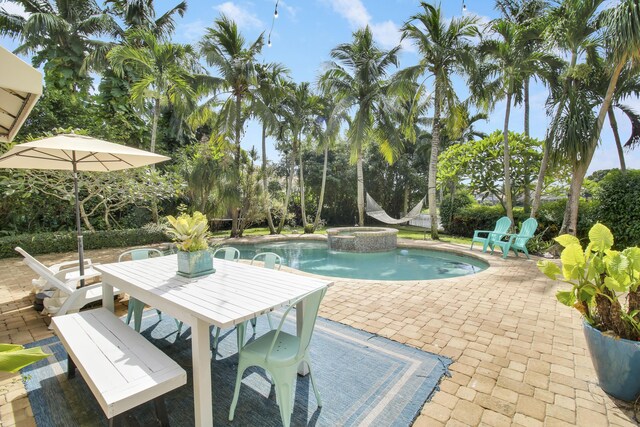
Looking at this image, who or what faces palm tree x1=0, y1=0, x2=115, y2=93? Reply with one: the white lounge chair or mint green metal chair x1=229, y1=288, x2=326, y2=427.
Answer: the mint green metal chair

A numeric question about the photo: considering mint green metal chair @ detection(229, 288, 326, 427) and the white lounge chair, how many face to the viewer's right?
1

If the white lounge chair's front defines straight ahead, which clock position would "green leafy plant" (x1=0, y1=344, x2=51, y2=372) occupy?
The green leafy plant is roughly at 3 o'clock from the white lounge chair.

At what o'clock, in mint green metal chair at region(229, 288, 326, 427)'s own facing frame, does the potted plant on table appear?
The potted plant on table is roughly at 12 o'clock from the mint green metal chair.

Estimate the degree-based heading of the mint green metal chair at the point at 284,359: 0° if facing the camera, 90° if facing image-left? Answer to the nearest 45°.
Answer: approximately 135°

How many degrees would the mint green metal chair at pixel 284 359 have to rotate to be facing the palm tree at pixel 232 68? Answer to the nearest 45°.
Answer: approximately 45° to its right

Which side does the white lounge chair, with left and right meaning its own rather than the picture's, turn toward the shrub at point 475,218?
front

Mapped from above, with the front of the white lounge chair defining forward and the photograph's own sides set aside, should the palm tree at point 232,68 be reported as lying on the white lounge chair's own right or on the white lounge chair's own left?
on the white lounge chair's own left

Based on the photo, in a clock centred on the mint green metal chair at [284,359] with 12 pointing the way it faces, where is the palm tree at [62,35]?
The palm tree is roughly at 12 o'clock from the mint green metal chair.

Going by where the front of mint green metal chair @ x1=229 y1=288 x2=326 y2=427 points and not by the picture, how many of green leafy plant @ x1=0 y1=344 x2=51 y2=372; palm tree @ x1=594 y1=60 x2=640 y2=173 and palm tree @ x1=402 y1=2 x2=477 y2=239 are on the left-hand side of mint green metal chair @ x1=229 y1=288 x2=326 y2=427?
1

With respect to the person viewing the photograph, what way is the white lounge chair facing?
facing to the right of the viewer

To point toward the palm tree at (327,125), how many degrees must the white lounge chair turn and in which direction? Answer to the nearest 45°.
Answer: approximately 45° to its left

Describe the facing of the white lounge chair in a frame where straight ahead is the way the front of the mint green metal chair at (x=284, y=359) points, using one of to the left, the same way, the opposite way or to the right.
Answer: to the right

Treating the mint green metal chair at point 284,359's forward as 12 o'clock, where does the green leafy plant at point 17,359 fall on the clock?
The green leafy plant is roughly at 9 o'clock from the mint green metal chair.

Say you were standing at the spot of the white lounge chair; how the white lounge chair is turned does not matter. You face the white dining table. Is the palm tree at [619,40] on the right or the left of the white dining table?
left
